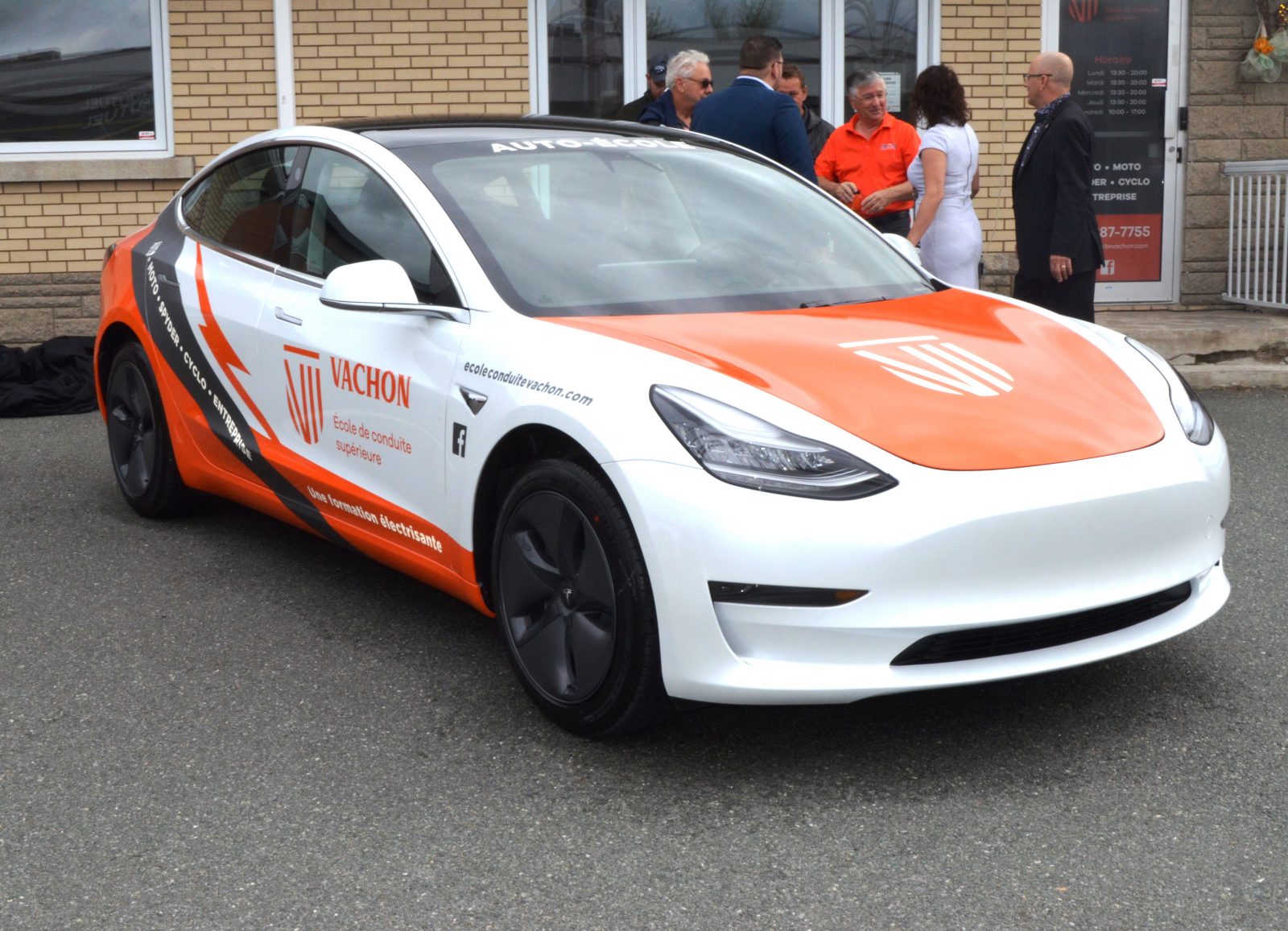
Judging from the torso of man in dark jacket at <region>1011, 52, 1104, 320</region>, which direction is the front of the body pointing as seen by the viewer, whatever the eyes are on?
to the viewer's left

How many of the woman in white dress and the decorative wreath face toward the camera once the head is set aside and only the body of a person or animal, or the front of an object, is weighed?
1

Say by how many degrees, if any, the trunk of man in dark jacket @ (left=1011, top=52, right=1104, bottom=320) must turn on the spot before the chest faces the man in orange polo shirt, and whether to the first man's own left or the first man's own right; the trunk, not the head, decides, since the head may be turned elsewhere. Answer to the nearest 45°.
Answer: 0° — they already face them

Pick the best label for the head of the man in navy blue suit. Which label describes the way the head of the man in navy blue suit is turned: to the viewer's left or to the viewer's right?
to the viewer's right

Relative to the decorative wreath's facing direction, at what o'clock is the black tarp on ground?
The black tarp on ground is roughly at 2 o'clock from the decorative wreath.

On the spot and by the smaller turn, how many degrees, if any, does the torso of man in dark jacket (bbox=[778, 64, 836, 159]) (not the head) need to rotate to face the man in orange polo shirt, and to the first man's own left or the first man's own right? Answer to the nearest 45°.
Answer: approximately 45° to the first man's own left

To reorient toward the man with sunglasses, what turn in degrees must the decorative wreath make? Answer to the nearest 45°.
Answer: approximately 45° to its right

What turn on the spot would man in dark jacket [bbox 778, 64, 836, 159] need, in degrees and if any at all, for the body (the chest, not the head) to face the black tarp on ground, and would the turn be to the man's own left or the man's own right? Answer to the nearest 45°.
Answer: approximately 45° to the man's own right

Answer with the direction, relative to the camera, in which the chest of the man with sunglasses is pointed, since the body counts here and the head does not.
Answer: to the viewer's right
